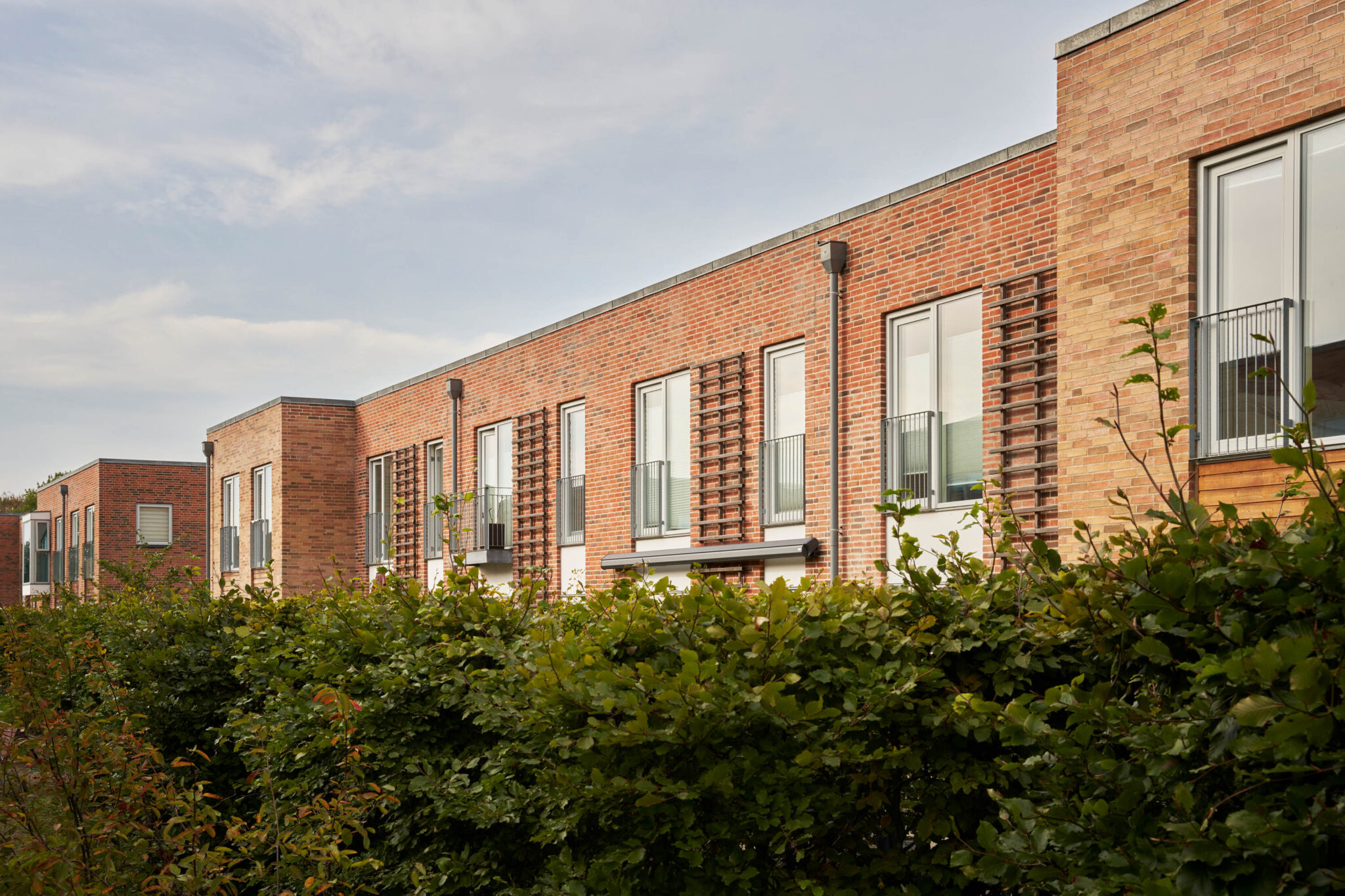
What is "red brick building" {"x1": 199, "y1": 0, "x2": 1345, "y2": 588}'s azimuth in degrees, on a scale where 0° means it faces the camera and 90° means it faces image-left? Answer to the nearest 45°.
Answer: approximately 45°

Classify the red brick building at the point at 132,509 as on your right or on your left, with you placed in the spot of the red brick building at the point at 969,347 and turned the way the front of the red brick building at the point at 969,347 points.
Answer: on your right
